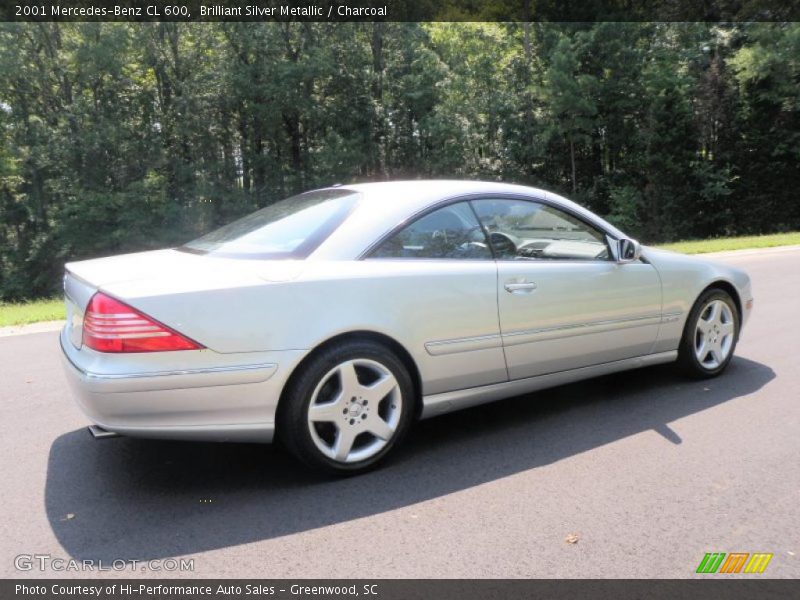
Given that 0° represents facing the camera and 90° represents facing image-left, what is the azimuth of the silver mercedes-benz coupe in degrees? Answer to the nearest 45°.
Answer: approximately 225°
